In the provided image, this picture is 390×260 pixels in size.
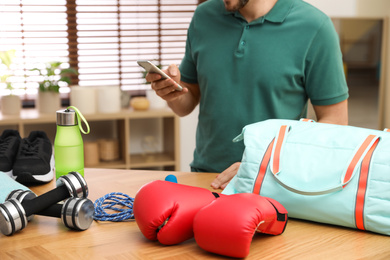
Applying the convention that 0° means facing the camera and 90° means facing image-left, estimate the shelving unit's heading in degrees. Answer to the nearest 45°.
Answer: approximately 0°

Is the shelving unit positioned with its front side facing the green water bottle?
yes

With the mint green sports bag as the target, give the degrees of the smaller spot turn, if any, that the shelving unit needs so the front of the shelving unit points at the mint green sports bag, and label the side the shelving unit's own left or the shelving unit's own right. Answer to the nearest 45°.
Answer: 0° — it already faces it

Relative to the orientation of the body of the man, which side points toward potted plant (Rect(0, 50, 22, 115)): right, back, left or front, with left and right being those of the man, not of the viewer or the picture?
right

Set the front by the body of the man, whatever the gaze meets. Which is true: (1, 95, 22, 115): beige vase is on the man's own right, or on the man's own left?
on the man's own right

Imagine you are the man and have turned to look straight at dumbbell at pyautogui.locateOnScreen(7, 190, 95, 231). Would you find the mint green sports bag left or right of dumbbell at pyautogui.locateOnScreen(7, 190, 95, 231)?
left

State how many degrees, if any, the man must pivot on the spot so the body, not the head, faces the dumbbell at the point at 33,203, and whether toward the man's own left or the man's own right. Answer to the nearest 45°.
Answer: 0° — they already face it

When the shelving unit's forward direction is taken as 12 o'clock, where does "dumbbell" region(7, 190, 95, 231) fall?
The dumbbell is roughly at 12 o'clock from the shelving unit.

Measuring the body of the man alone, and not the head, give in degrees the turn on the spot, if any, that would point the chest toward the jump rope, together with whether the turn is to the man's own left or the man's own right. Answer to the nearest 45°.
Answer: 0° — they already face it

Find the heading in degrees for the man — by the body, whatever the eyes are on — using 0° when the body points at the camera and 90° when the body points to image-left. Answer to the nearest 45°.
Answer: approximately 45°

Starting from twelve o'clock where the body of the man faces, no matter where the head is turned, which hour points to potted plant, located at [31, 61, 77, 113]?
The potted plant is roughly at 3 o'clock from the man.

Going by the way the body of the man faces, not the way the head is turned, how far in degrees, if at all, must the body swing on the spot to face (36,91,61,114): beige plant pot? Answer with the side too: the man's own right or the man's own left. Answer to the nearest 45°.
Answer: approximately 90° to the man's own right
